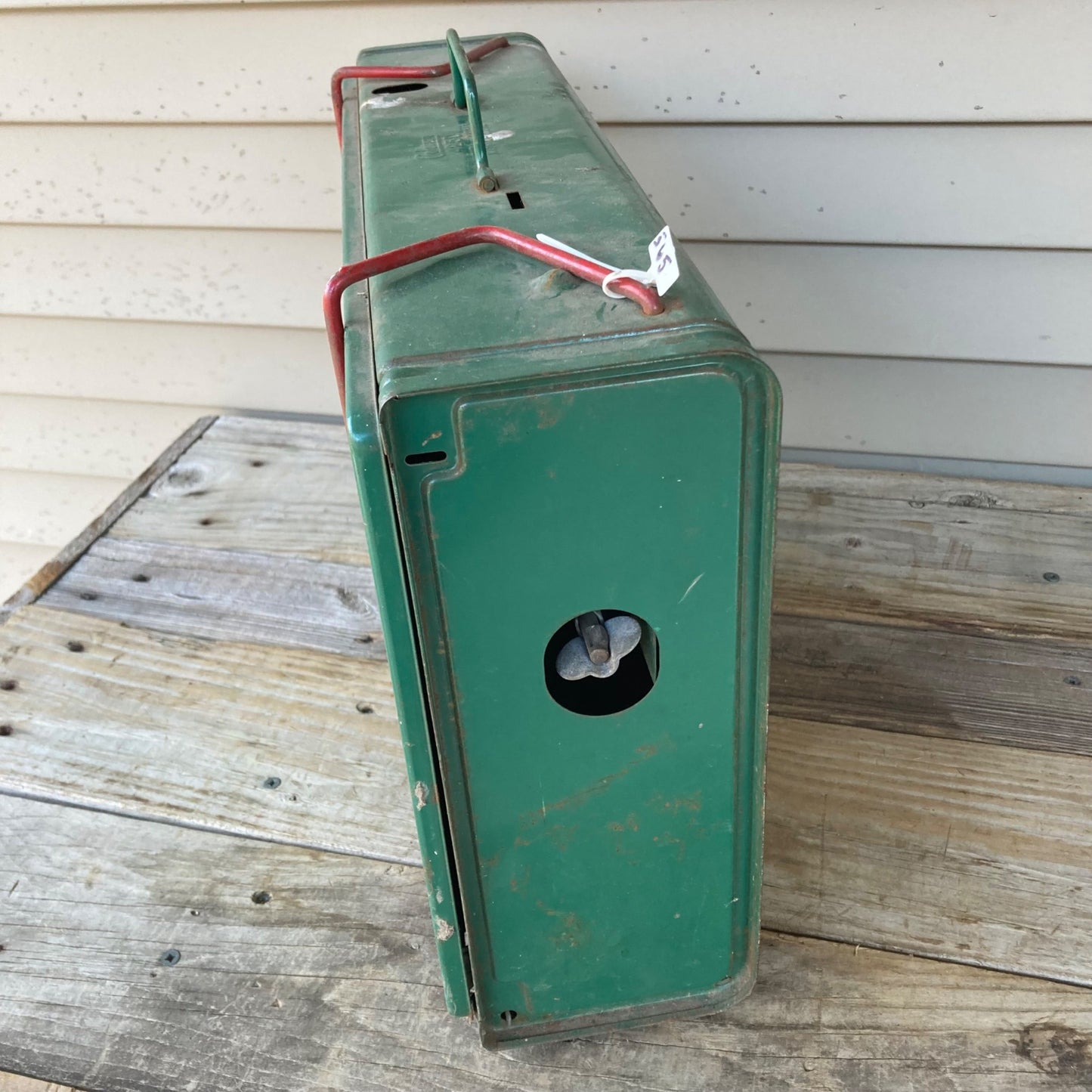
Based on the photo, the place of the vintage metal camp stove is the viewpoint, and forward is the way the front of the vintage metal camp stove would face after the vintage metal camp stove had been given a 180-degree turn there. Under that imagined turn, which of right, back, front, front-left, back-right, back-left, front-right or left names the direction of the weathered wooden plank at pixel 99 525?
front-left

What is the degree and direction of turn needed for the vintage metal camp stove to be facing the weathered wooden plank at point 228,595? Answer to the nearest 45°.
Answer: approximately 45° to its right
